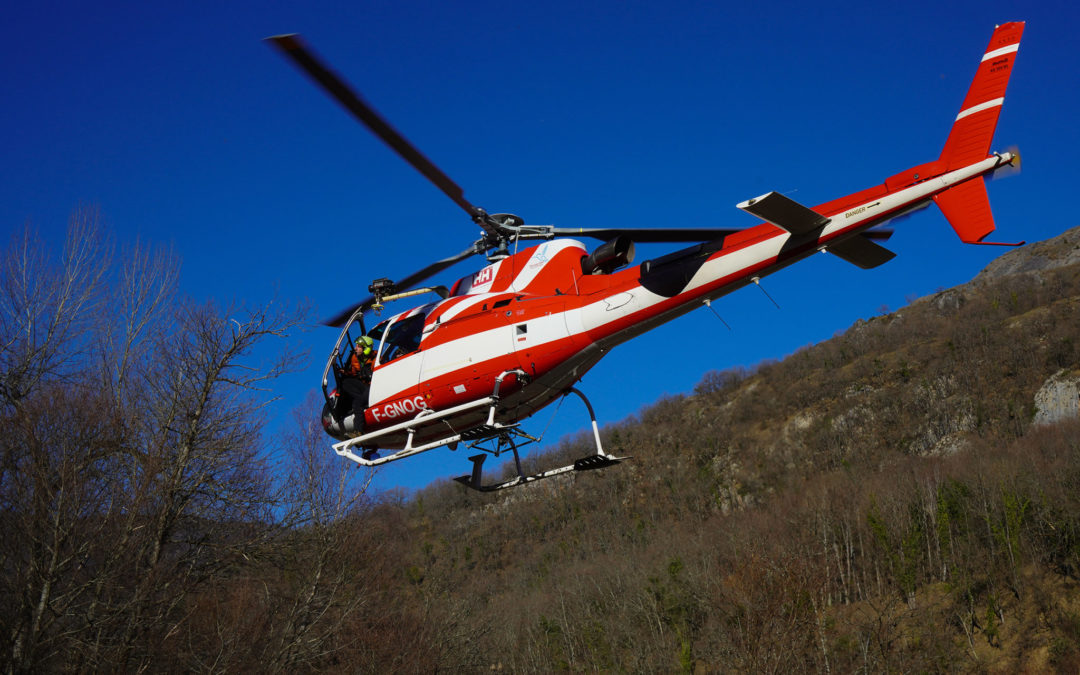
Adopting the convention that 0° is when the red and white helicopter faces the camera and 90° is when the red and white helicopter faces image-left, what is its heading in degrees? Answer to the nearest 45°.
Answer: approximately 135°
